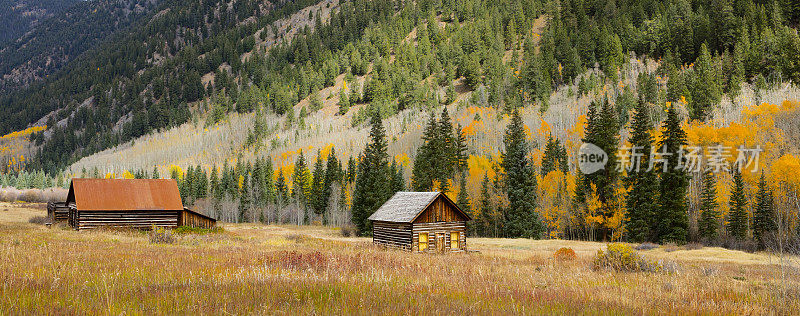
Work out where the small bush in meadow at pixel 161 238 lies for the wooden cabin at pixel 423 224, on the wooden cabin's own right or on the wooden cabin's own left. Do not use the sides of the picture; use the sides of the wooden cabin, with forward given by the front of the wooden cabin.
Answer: on the wooden cabin's own right

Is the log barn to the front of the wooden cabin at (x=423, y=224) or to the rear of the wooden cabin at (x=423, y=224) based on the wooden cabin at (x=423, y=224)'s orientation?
to the rear

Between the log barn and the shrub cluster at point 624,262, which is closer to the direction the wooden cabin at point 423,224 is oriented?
the shrub cluster

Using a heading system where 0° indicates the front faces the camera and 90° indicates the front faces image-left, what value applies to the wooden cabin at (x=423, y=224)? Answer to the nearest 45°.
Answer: approximately 315°

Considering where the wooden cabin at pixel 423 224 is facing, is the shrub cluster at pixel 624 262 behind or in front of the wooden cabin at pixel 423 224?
in front
